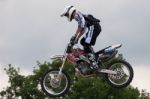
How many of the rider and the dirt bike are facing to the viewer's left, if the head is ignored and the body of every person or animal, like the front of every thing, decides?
2

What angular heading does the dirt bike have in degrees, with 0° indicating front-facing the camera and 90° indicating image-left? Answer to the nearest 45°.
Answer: approximately 90°

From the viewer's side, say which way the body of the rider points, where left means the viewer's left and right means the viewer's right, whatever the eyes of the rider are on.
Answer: facing to the left of the viewer
